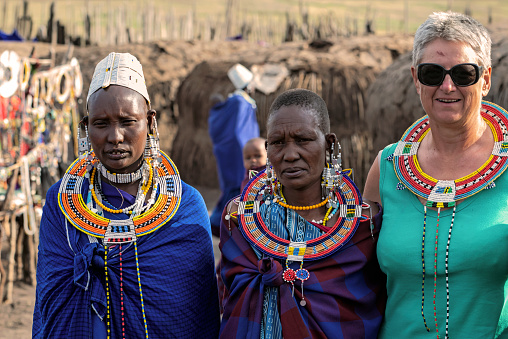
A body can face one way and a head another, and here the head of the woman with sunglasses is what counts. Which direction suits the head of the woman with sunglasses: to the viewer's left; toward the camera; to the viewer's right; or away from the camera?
toward the camera

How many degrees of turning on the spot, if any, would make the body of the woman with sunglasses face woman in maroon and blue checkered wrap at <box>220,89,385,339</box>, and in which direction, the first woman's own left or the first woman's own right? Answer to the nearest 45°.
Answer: approximately 90° to the first woman's own right

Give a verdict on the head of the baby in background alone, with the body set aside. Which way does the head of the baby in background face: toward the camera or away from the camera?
toward the camera

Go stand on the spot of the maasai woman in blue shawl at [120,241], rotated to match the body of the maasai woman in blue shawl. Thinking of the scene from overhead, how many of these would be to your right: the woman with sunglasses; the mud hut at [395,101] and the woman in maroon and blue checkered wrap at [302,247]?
0

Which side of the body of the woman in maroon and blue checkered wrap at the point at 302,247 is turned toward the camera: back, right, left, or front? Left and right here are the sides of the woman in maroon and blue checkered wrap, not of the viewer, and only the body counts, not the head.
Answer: front

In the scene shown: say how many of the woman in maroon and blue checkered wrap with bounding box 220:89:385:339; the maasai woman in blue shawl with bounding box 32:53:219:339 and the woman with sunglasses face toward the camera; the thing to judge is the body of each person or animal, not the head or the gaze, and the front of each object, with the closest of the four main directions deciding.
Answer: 3

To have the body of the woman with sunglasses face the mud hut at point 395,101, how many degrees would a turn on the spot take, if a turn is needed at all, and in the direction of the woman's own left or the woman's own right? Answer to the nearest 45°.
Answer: approximately 180°

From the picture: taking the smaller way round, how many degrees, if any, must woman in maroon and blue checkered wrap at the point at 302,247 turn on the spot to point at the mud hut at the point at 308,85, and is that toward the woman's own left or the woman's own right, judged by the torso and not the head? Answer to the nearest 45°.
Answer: approximately 180°

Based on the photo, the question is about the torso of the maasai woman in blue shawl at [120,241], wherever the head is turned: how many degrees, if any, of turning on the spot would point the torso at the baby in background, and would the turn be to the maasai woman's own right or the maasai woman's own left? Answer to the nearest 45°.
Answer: approximately 180°

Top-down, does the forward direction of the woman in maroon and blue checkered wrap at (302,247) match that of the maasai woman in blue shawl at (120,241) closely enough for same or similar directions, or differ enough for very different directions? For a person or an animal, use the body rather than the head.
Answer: same or similar directions

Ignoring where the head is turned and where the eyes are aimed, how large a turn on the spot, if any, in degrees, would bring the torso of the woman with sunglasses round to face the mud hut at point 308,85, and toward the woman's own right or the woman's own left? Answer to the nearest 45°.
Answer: approximately 180°

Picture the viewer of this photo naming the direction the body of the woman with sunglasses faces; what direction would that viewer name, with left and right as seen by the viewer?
facing the viewer

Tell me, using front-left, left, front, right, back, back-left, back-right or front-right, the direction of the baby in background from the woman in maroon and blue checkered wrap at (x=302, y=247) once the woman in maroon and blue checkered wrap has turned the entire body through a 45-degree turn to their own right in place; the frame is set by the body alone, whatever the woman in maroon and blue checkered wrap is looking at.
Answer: back-right

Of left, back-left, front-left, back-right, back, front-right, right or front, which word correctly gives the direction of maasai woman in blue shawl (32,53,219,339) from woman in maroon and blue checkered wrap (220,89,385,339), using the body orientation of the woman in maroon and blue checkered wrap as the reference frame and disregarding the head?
right

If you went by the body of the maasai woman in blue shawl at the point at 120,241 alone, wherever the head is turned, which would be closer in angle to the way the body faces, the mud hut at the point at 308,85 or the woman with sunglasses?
the woman with sunglasses

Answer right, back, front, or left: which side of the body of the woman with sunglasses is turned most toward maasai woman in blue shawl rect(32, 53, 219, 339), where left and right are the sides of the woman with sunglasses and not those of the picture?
right
